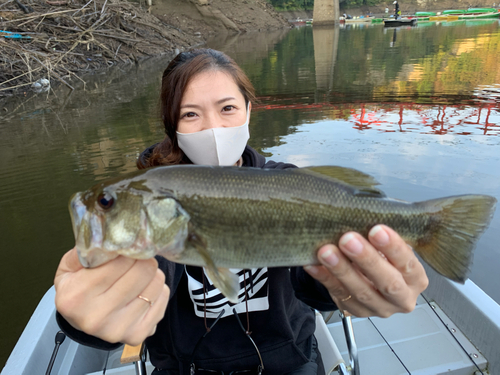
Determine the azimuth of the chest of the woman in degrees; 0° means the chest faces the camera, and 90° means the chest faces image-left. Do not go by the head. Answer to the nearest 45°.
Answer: approximately 0°
